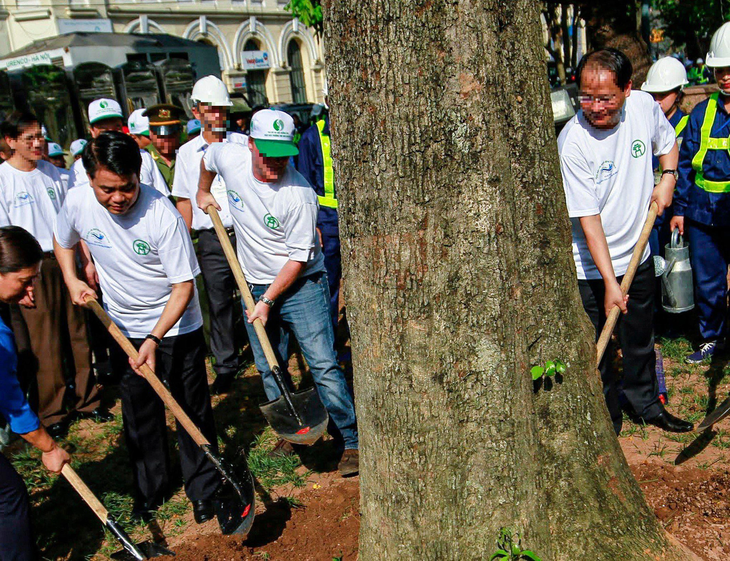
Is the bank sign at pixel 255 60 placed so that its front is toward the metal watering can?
yes

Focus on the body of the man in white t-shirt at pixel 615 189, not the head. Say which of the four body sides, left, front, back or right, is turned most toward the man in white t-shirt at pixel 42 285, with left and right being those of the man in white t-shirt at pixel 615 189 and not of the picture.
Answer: right

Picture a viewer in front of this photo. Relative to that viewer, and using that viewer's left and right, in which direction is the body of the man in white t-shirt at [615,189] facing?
facing the viewer

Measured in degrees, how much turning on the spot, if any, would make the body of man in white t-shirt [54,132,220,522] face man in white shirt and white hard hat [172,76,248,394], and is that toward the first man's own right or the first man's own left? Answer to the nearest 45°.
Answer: approximately 180°

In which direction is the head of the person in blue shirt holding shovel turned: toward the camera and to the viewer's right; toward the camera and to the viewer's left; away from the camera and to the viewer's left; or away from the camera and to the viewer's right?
toward the camera and to the viewer's right

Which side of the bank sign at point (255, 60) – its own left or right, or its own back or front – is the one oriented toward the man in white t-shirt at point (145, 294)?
front

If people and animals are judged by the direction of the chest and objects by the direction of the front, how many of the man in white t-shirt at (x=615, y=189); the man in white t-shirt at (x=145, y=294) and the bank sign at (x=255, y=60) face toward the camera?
3

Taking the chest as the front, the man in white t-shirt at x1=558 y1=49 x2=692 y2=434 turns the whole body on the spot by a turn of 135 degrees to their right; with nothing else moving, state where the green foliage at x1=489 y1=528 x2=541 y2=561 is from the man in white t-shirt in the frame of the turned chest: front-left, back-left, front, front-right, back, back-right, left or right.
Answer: back-left

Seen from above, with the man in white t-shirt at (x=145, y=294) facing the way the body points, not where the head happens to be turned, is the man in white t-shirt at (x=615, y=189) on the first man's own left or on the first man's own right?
on the first man's own left

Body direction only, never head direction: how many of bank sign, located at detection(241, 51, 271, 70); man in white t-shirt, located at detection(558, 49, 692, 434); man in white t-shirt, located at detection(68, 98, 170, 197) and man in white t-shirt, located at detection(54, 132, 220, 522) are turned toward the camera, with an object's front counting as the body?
4

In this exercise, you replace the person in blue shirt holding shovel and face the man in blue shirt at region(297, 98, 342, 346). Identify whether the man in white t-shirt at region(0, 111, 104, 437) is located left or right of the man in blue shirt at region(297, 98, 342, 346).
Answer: left

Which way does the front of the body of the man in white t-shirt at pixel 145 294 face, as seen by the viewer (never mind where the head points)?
toward the camera

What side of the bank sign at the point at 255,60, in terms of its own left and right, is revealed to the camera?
front

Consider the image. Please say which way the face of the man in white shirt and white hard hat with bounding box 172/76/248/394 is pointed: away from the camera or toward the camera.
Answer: toward the camera

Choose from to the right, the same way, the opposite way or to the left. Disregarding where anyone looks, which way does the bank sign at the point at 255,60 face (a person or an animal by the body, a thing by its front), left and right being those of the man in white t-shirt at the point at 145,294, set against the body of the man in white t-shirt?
the same way

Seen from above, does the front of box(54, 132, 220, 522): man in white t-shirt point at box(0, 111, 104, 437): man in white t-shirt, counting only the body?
no

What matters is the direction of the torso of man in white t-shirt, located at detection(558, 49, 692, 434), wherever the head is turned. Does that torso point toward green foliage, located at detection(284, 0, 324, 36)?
no

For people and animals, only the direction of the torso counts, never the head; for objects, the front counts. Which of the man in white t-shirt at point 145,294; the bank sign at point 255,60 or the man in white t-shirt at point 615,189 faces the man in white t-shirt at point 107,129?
the bank sign

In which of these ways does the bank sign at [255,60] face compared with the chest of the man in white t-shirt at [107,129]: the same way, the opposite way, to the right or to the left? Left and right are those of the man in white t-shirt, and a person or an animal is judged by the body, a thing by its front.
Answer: the same way

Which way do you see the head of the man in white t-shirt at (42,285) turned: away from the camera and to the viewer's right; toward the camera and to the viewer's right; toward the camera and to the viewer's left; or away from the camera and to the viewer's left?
toward the camera and to the viewer's right

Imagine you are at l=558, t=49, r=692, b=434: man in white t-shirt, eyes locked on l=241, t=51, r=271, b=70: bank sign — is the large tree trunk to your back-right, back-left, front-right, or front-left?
back-left
